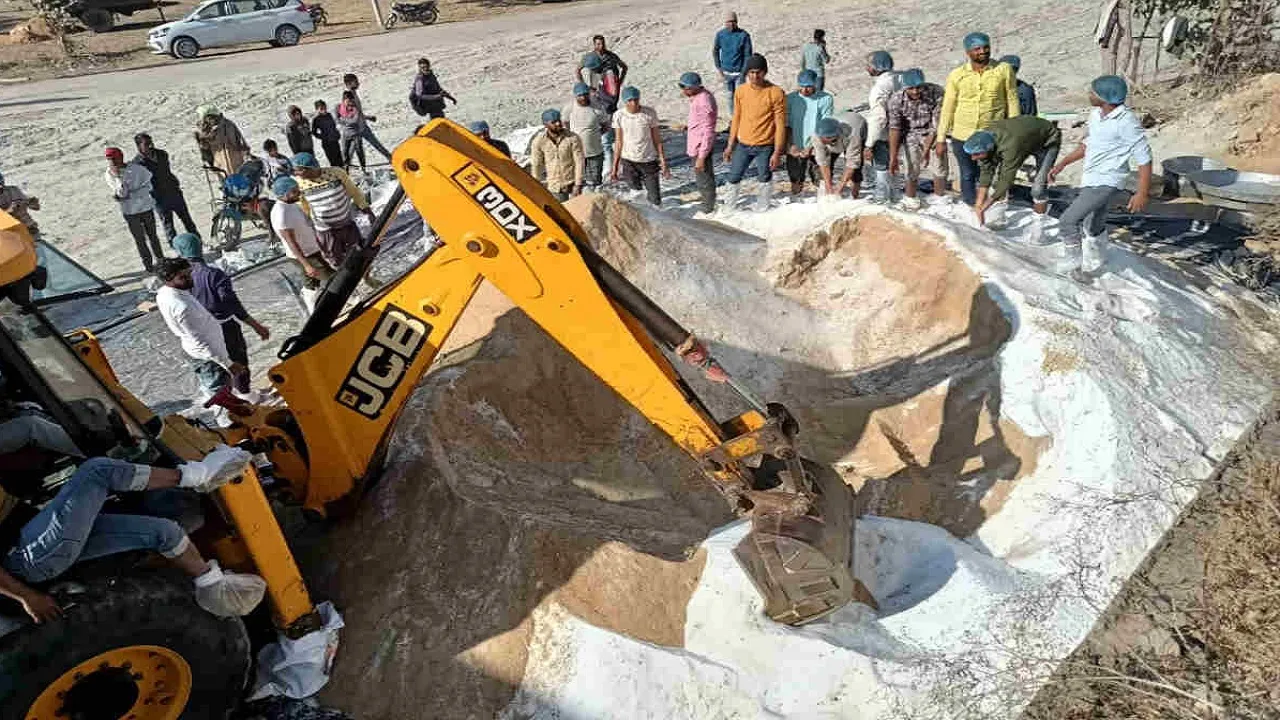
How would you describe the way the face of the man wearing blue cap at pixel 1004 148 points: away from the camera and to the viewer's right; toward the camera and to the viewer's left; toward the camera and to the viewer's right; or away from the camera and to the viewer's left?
toward the camera and to the viewer's left

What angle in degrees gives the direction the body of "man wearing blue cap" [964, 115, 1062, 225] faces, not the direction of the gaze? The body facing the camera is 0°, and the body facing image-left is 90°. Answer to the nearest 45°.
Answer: approximately 90°

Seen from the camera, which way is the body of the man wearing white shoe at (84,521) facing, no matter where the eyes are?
to the viewer's right

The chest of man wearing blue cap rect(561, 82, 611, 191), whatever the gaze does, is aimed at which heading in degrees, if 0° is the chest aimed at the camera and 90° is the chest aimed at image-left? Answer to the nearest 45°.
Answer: approximately 0°

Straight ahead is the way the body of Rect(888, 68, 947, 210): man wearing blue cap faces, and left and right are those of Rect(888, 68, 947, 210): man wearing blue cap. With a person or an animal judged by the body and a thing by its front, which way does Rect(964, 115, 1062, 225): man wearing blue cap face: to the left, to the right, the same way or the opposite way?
to the right

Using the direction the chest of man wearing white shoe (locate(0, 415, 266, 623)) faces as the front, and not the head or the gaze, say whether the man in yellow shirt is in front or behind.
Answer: in front

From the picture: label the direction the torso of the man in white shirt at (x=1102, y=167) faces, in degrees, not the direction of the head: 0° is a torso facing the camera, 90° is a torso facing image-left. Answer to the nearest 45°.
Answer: approximately 45°

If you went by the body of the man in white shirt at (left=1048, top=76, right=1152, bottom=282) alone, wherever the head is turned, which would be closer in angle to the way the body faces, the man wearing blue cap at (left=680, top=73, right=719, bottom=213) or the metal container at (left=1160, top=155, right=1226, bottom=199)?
the man wearing blue cap

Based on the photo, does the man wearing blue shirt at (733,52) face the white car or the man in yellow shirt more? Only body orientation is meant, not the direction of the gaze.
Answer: the man in yellow shirt

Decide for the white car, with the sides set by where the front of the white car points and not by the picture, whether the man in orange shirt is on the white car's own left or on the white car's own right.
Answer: on the white car's own left

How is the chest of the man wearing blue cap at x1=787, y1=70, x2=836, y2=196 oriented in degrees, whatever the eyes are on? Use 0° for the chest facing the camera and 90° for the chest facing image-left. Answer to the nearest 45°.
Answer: approximately 0°

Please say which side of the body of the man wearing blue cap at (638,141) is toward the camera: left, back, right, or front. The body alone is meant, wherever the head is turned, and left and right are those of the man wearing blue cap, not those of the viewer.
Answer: front

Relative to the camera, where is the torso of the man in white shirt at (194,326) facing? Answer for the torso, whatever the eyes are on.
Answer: to the viewer's right

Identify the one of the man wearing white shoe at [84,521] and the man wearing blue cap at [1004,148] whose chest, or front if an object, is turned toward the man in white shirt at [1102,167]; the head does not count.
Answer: the man wearing white shoe

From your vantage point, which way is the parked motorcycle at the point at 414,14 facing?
to the viewer's left
